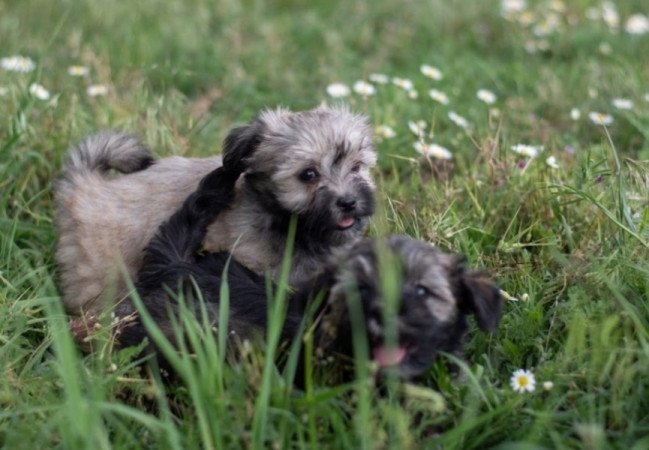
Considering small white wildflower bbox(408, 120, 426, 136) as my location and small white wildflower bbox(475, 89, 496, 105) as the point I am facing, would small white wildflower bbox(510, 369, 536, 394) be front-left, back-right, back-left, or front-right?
back-right

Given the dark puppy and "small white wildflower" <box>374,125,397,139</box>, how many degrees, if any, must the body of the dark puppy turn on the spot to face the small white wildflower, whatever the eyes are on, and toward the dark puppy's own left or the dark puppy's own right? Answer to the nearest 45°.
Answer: approximately 135° to the dark puppy's own left

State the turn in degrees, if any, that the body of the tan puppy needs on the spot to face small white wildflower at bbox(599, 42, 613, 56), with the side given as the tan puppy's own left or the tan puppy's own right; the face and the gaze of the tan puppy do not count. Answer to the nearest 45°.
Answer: approximately 45° to the tan puppy's own left

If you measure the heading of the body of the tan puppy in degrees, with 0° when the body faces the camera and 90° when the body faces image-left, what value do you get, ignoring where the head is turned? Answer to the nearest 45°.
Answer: approximately 270°

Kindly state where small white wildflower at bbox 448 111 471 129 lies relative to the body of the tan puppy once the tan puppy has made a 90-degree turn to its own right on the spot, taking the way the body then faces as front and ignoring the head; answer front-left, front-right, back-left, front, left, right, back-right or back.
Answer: back-left

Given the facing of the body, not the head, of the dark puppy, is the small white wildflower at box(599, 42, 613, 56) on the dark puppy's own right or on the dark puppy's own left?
on the dark puppy's own left

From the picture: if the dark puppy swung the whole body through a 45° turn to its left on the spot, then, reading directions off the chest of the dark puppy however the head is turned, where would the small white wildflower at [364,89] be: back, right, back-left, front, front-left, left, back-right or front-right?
left

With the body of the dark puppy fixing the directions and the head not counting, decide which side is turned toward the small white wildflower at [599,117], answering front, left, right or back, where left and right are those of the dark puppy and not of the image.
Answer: left

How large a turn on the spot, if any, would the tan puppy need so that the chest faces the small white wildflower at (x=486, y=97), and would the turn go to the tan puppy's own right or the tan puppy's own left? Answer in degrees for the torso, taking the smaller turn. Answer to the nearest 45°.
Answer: approximately 45° to the tan puppy's own left

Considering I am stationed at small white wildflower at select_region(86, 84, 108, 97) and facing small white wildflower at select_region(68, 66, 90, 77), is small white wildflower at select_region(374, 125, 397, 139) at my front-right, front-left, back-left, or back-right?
back-right

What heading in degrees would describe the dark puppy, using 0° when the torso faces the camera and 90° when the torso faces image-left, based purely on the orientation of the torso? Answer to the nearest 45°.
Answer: approximately 315°

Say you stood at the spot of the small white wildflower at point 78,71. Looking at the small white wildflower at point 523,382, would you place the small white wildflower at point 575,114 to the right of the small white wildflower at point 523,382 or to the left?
left

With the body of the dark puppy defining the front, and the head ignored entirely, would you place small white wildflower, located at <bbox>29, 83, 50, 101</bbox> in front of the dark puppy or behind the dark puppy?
behind
